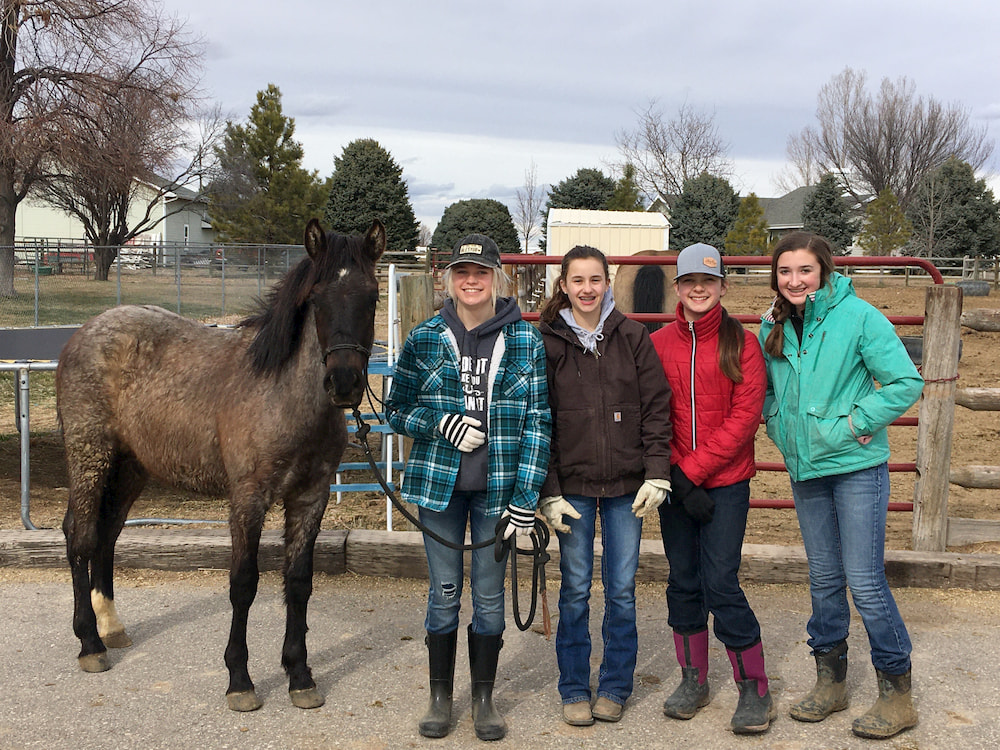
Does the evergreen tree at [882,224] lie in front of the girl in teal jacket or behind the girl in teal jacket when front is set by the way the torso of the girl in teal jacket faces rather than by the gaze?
behind

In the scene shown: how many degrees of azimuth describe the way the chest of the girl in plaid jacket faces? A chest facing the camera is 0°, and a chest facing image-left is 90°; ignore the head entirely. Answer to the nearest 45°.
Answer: approximately 0°

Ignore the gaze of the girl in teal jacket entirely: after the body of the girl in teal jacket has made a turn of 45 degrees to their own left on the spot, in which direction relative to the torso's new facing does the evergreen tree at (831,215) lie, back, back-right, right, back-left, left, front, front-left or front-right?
back

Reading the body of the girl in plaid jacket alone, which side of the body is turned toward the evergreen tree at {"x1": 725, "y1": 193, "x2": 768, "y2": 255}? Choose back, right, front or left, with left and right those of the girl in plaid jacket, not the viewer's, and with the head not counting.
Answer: back

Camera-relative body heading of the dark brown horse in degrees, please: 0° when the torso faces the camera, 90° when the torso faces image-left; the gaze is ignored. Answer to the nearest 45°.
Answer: approximately 315°

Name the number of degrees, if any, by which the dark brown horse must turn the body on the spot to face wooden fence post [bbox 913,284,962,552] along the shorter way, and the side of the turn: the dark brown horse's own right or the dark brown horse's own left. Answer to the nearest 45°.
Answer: approximately 45° to the dark brown horse's own left

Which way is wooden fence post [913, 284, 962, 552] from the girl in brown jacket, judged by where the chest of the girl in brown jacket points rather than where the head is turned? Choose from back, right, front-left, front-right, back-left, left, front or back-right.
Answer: back-left

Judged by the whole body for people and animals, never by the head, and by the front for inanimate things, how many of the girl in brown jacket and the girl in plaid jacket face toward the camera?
2

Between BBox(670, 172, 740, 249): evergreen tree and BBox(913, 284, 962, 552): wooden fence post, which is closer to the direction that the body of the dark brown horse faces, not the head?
the wooden fence post

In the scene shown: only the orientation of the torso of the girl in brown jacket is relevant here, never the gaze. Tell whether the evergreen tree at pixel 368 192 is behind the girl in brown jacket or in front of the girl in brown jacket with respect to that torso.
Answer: behind
